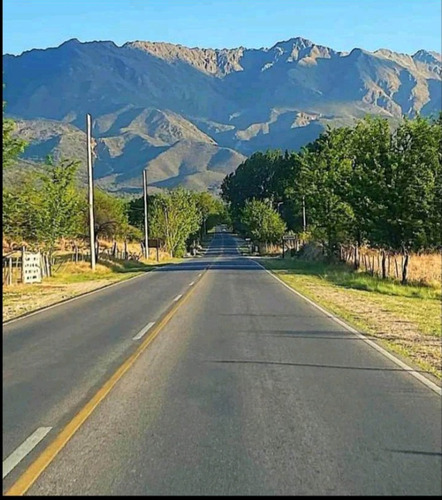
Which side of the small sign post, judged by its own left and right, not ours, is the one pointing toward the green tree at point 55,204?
back

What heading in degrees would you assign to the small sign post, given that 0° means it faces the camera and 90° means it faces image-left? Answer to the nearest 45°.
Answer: approximately 0°
